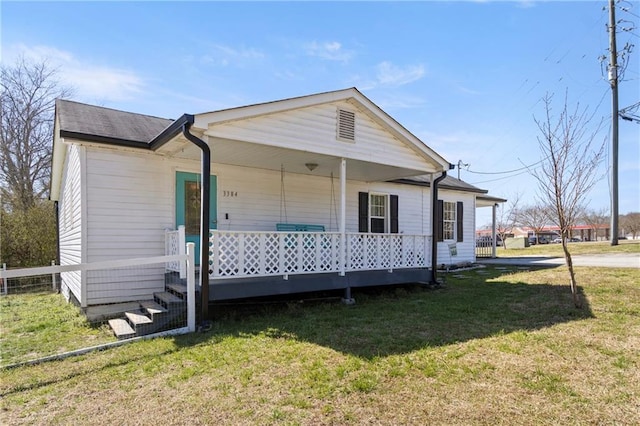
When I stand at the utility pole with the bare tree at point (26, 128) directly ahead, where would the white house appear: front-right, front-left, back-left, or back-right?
front-left

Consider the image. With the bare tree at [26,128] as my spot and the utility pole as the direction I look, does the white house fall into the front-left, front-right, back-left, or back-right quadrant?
front-right

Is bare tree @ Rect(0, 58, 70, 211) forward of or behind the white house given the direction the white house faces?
behind

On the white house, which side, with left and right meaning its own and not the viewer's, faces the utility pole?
left

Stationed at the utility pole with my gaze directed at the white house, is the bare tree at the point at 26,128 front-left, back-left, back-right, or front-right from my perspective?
front-right

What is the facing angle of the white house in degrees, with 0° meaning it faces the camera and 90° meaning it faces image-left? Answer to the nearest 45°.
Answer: approximately 315°

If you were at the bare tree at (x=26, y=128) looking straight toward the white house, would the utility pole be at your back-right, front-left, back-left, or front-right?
front-left
